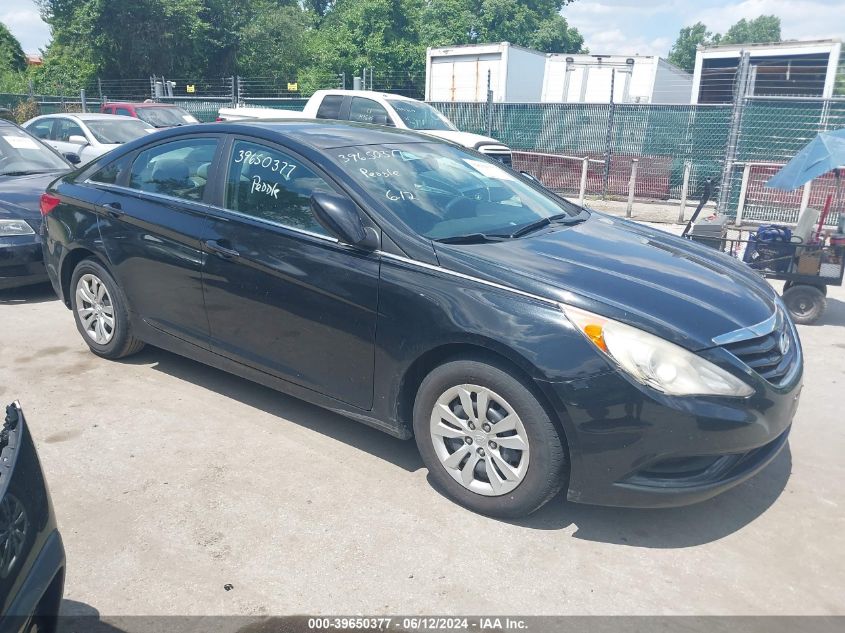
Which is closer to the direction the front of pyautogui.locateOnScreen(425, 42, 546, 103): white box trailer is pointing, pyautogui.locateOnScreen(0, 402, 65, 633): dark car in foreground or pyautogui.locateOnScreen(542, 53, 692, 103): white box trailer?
the white box trailer

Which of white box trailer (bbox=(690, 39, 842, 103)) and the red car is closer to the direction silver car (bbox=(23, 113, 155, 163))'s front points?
the white box trailer

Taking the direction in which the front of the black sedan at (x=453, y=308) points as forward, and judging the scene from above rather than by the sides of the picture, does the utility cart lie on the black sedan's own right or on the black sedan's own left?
on the black sedan's own left

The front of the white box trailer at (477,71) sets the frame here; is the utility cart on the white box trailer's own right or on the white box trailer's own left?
on the white box trailer's own right

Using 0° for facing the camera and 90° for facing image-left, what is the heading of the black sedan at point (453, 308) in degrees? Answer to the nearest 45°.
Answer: approximately 315°

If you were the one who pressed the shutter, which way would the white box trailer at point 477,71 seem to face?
facing away from the viewer and to the right of the viewer

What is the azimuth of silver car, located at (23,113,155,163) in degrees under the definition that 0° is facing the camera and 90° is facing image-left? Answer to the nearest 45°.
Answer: approximately 315°

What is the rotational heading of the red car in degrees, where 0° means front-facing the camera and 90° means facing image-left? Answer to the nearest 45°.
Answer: approximately 315°

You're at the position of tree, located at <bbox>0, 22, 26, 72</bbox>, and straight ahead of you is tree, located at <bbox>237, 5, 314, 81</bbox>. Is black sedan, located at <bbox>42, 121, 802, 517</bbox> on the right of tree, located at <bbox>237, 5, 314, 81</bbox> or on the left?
right
